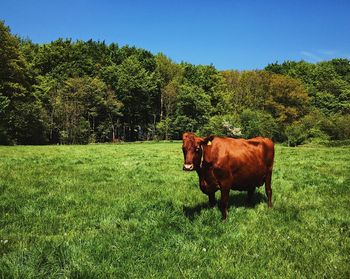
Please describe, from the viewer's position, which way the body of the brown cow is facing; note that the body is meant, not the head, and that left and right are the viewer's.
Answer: facing the viewer and to the left of the viewer
